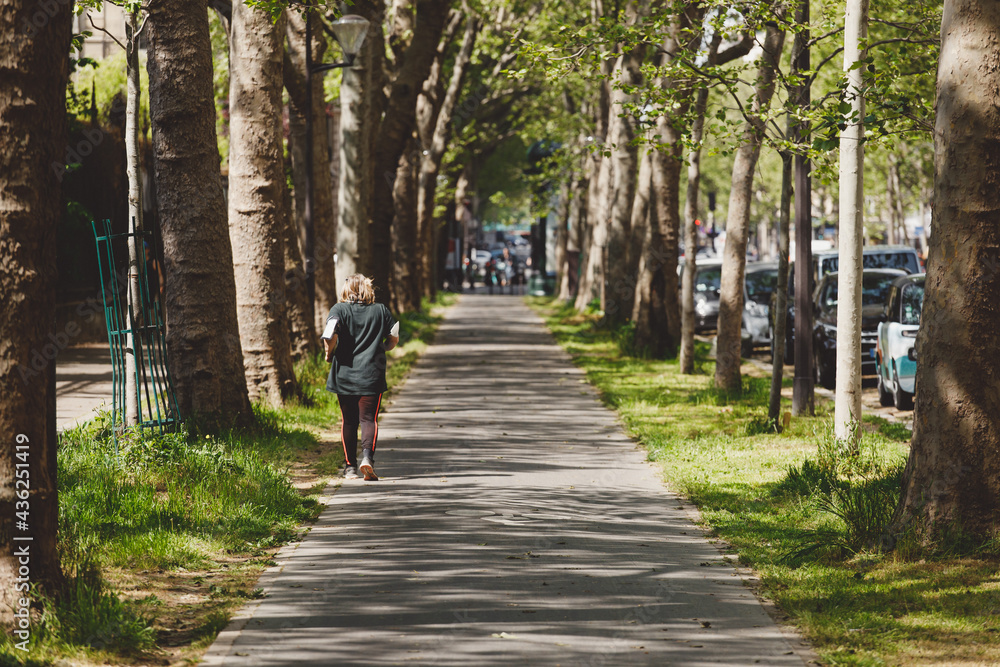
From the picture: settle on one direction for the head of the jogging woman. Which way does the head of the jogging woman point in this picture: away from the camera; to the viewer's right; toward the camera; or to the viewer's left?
away from the camera

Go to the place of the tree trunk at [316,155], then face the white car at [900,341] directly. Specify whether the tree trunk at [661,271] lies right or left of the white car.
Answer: left

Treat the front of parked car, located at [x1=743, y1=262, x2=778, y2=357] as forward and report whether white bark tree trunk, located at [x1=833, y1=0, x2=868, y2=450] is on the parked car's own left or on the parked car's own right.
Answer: on the parked car's own left

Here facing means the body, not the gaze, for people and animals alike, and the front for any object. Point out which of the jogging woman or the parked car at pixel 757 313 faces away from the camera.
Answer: the jogging woman

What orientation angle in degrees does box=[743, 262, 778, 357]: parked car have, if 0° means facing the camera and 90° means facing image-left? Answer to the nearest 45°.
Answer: approximately 45°

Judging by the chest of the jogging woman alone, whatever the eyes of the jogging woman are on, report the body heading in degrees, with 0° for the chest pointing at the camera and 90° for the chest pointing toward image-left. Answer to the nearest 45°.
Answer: approximately 180°

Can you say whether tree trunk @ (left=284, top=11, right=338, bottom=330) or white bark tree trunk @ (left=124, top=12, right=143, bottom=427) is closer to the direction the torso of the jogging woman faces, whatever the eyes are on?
the tree trunk

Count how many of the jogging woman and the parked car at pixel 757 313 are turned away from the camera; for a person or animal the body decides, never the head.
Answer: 1

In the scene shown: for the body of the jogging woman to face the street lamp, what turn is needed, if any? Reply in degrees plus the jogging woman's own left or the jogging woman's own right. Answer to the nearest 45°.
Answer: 0° — they already face it
